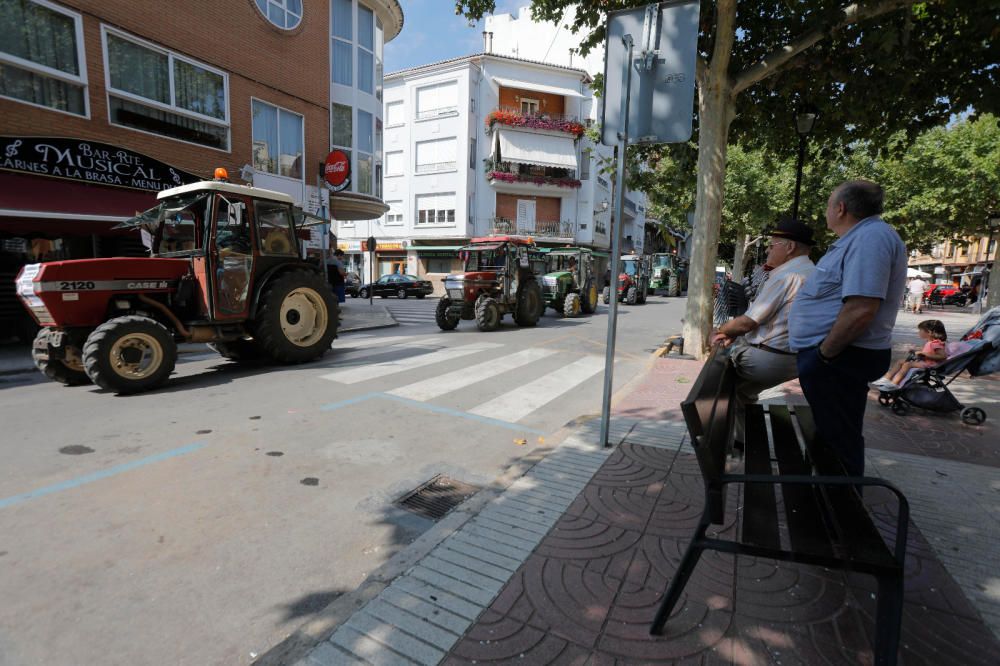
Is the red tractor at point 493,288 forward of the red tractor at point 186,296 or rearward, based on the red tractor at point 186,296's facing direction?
rearward

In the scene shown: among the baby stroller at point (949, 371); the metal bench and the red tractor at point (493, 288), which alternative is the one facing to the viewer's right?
the metal bench

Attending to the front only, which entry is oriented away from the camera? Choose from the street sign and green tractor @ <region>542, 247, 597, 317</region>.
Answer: the street sign

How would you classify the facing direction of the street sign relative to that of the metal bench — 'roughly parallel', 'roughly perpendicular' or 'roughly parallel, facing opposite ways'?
roughly perpendicular

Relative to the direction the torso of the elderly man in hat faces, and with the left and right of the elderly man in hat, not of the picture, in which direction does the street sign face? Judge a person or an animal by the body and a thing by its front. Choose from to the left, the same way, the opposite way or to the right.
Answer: to the right

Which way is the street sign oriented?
away from the camera

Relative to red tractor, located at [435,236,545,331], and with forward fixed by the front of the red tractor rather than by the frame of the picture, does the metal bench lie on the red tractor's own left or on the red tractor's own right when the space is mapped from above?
on the red tractor's own left

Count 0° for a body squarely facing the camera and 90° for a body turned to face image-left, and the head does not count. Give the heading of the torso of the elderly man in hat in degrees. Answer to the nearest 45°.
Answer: approximately 90°

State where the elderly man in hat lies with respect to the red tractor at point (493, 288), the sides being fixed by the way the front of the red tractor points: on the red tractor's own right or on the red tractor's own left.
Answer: on the red tractor's own left

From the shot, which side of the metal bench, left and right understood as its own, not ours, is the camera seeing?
right

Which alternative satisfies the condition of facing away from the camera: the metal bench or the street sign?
the street sign

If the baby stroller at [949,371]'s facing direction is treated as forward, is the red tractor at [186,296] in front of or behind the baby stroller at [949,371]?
in front

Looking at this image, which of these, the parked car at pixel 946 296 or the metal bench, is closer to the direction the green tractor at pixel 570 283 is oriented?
the metal bench

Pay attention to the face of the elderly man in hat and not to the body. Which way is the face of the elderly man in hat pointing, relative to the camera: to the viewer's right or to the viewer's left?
to the viewer's left

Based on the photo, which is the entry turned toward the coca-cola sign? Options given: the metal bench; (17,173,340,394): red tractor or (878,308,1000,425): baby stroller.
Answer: the baby stroller
